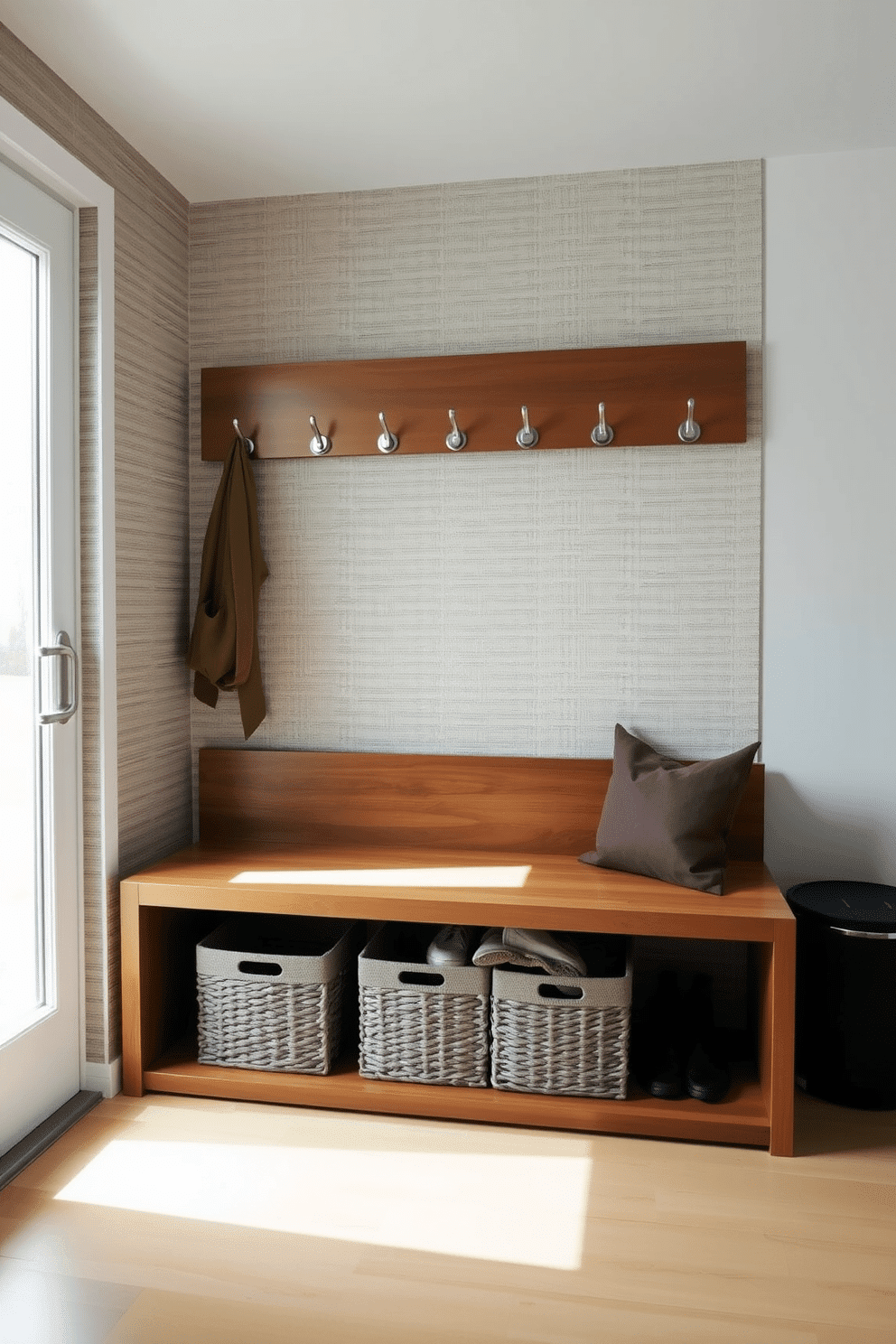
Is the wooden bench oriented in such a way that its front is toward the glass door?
no

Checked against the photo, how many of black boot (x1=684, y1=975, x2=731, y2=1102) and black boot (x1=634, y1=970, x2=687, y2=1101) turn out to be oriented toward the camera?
2

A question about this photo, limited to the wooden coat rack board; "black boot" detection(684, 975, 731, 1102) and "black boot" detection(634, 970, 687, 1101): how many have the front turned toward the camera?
3

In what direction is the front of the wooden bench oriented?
toward the camera

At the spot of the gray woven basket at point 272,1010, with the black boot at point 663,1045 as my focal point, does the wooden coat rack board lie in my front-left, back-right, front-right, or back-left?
front-left

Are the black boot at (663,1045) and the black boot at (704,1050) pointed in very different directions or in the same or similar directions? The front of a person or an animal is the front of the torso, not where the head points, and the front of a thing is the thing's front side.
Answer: same or similar directions

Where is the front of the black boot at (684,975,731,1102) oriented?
toward the camera

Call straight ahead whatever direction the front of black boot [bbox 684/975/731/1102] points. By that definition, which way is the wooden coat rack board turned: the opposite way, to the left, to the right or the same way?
the same way

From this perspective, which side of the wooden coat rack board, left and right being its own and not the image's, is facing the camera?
front

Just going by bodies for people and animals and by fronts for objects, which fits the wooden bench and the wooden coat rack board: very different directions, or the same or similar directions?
same or similar directions

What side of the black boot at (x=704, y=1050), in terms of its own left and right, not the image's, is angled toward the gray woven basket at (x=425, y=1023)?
right

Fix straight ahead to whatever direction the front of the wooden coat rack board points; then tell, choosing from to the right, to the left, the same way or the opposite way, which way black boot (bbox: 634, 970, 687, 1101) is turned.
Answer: the same way

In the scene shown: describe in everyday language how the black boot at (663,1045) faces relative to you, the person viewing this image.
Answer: facing the viewer

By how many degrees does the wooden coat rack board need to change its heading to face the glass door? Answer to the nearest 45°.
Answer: approximately 45° to its right

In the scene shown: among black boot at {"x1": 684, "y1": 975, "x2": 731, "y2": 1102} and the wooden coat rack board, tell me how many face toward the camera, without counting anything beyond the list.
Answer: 2

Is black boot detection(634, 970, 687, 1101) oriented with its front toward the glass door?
no
